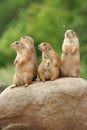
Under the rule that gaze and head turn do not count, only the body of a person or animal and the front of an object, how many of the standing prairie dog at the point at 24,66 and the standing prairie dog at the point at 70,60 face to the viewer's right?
0

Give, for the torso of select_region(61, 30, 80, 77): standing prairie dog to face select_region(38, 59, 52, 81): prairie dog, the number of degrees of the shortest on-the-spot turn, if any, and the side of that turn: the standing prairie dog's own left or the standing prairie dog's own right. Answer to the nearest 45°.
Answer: approximately 90° to the standing prairie dog's own right

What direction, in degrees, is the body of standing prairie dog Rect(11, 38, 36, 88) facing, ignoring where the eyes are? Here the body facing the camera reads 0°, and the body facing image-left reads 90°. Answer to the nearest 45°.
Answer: approximately 45°

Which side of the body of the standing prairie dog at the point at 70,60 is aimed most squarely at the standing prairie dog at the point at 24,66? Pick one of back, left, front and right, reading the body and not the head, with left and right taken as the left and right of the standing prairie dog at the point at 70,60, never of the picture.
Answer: right

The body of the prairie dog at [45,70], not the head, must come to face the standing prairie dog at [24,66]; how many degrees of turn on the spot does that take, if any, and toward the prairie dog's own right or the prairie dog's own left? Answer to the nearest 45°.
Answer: approximately 135° to the prairie dog's own right

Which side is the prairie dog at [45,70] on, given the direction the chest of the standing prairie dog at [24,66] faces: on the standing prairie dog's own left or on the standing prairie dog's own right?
on the standing prairie dog's own left

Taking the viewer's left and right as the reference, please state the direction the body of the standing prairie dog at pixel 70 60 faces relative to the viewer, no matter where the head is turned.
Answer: facing the viewer

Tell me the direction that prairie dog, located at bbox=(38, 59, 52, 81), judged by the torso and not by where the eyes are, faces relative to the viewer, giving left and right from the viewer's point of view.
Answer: facing the viewer and to the right of the viewer

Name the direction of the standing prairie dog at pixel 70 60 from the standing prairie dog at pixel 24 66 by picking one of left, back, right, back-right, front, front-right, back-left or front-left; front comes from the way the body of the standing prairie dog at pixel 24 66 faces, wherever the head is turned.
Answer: back-left

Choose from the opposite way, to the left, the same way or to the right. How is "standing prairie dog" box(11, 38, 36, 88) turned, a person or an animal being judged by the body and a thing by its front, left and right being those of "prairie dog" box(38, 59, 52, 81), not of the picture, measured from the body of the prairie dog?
to the right
